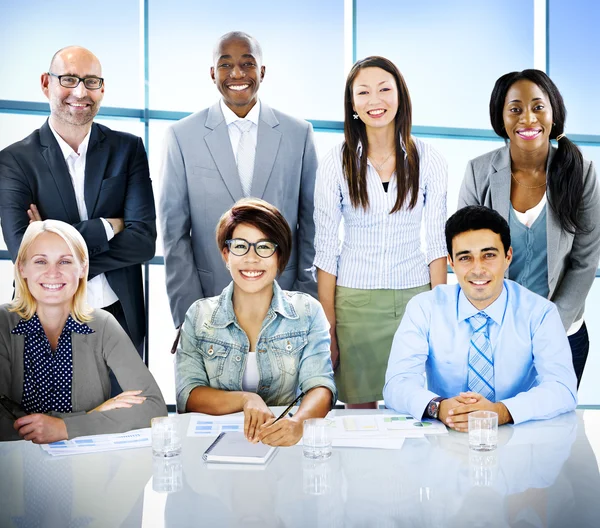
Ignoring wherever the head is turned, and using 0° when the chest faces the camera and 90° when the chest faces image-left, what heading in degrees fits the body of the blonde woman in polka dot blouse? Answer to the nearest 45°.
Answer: approximately 0°

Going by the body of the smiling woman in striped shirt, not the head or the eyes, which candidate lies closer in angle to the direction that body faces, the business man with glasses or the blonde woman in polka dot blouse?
the blonde woman in polka dot blouse

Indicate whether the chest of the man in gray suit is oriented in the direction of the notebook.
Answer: yes

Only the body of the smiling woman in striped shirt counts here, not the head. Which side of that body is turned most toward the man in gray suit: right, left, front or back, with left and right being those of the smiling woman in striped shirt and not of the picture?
right

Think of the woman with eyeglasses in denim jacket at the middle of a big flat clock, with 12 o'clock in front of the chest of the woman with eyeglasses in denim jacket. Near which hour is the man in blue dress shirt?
The man in blue dress shirt is roughly at 9 o'clock from the woman with eyeglasses in denim jacket.

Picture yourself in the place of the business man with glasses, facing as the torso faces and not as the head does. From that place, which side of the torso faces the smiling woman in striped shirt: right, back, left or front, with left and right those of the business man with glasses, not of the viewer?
left
